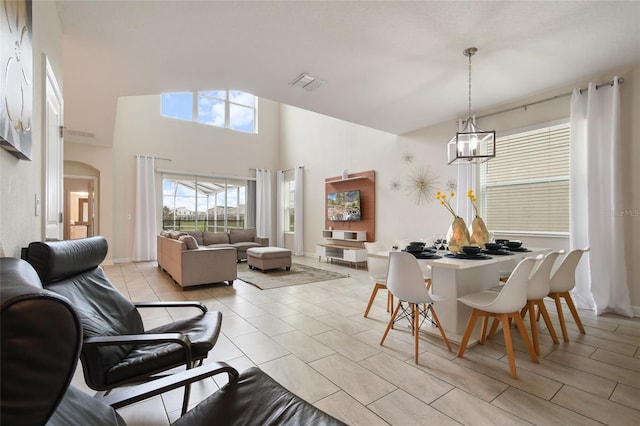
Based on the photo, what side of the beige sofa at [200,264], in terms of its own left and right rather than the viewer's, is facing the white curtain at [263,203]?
left

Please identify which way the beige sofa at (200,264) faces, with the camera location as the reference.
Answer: facing to the right of the viewer

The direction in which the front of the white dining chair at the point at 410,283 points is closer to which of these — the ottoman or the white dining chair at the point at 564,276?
the white dining chair

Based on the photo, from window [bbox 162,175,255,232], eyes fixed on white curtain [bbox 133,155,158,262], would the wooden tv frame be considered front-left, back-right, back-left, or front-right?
back-left

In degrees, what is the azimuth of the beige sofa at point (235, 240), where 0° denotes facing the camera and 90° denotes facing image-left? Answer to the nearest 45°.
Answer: approximately 0°

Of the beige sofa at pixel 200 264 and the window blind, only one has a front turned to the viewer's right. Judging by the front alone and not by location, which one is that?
the beige sofa

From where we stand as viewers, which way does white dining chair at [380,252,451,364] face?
facing away from the viewer and to the right of the viewer

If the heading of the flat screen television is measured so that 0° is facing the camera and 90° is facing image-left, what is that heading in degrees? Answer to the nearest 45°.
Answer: approximately 45°

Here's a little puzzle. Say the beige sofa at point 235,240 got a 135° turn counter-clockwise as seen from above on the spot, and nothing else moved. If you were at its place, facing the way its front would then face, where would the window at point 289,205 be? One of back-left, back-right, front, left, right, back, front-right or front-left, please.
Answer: front

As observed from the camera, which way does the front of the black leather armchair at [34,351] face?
facing to the right of the viewer

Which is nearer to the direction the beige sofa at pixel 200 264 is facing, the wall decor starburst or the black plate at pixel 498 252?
the wall decor starburst

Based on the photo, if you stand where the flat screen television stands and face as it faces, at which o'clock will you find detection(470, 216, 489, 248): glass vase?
The glass vase is roughly at 10 o'clock from the flat screen television.
